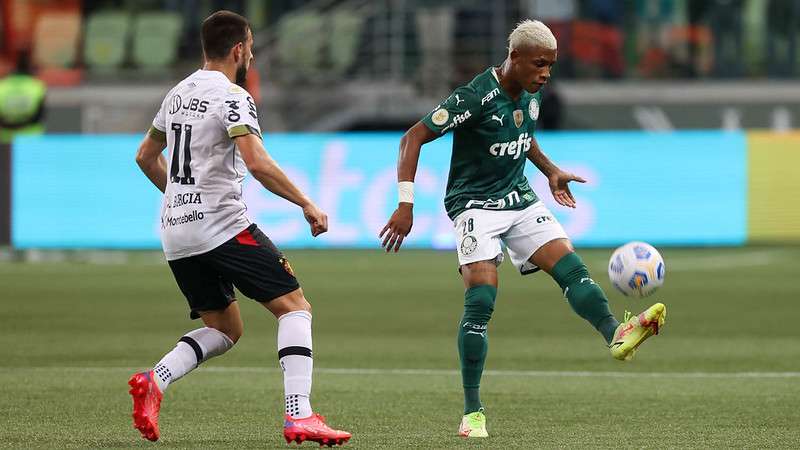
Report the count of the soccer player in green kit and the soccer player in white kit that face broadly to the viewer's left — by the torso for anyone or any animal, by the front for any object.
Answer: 0

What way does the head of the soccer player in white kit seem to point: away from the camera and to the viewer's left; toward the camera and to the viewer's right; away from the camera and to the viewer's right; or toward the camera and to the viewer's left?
away from the camera and to the viewer's right

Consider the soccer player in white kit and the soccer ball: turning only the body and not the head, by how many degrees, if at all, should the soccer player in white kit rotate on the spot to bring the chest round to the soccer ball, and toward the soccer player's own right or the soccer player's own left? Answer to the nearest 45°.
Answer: approximately 45° to the soccer player's own right

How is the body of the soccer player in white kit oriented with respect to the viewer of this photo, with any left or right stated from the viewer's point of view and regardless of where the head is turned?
facing away from the viewer and to the right of the viewer

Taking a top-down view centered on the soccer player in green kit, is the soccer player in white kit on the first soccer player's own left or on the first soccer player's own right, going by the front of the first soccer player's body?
on the first soccer player's own right
